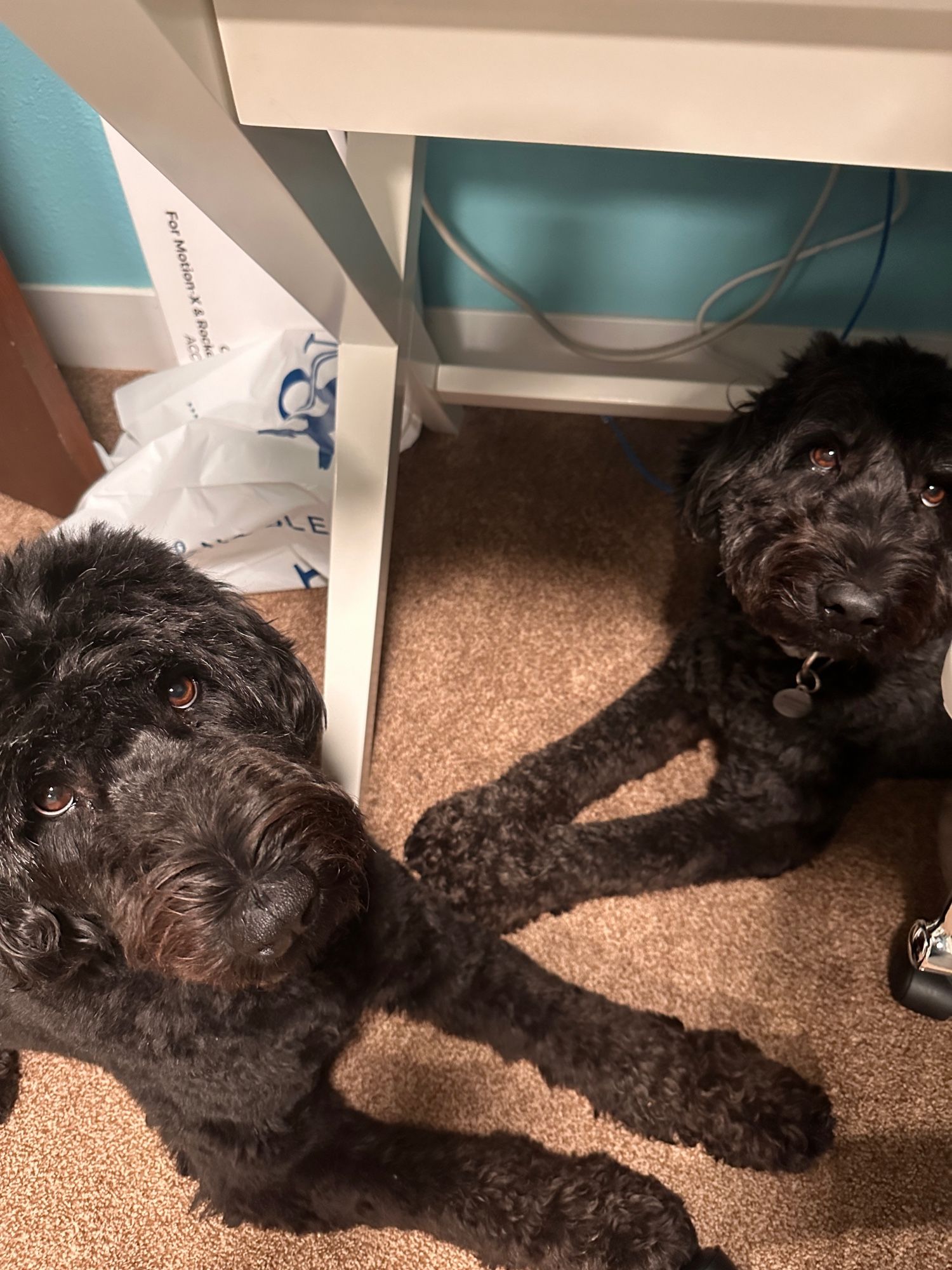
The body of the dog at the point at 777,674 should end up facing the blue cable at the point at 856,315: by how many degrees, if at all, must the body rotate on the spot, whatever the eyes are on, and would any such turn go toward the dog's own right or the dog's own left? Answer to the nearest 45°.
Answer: approximately 135° to the dog's own right

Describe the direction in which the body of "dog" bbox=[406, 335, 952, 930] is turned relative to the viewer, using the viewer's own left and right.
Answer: facing the viewer and to the left of the viewer

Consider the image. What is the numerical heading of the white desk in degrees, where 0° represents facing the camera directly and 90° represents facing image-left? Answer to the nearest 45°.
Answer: approximately 0°

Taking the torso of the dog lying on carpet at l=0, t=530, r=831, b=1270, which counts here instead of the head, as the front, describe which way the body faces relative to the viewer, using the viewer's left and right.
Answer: facing the viewer and to the right of the viewer

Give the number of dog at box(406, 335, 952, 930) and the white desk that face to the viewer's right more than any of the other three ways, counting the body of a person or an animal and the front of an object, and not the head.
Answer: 0

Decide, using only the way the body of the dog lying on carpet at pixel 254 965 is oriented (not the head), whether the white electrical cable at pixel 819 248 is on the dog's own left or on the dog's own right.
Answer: on the dog's own left

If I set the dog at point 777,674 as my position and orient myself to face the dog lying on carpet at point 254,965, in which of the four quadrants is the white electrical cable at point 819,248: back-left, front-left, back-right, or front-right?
back-right

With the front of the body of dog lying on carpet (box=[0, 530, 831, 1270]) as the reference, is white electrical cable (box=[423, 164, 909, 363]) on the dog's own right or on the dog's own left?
on the dog's own left

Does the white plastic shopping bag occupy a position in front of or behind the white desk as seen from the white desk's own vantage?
behind

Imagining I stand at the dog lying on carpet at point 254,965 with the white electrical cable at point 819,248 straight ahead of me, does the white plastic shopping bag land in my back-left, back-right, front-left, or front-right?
front-left

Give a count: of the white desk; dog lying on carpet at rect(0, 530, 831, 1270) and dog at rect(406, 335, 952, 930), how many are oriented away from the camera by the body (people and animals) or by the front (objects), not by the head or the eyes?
0
